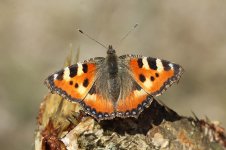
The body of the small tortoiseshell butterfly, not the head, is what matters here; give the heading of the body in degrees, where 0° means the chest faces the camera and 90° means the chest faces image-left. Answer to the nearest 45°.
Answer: approximately 180°
